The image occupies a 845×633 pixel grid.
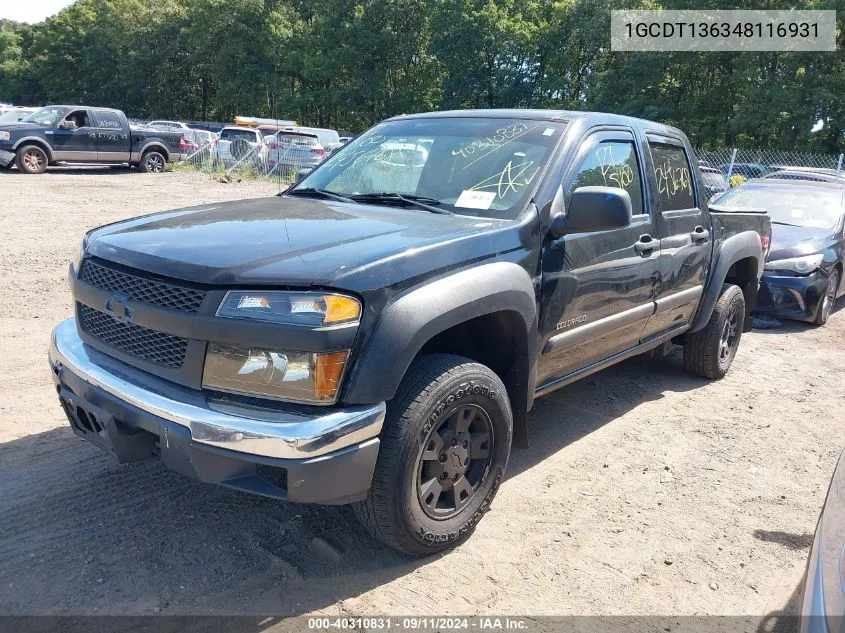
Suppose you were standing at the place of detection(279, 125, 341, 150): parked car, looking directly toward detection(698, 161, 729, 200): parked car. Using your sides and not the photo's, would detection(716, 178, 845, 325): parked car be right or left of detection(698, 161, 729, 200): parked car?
right

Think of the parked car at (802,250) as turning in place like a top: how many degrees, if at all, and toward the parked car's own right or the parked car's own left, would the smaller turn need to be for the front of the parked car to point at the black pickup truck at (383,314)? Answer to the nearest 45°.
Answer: approximately 45° to the parked car's own left

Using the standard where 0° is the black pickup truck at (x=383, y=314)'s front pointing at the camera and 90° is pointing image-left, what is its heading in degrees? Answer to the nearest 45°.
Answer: approximately 45°

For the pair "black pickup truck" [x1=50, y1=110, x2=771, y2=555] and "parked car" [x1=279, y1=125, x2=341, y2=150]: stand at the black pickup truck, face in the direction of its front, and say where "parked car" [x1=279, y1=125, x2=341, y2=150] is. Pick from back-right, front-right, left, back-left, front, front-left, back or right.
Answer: back-right

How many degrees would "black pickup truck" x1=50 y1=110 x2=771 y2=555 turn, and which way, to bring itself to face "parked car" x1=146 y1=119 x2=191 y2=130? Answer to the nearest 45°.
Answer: approximately 135° to its right

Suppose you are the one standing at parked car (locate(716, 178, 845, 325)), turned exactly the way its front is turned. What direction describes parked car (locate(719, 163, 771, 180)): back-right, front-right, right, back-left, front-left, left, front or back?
back-right

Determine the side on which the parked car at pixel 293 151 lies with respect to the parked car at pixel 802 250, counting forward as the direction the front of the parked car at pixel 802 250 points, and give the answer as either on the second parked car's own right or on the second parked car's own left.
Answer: on the second parked car's own right

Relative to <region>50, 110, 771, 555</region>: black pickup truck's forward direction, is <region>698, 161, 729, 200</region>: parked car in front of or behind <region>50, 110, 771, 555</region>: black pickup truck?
behind

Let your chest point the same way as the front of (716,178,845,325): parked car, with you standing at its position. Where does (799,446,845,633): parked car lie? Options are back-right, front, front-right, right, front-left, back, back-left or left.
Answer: front-left

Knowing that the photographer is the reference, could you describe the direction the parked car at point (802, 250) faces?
facing the viewer and to the left of the viewer

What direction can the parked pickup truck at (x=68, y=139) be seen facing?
to the viewer's left
